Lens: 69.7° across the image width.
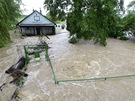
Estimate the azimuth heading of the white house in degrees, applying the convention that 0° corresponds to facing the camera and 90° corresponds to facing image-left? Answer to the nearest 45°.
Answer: approximately 0°
